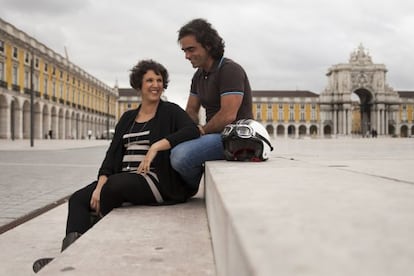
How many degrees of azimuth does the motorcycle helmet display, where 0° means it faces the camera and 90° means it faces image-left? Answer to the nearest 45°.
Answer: approximately 45°

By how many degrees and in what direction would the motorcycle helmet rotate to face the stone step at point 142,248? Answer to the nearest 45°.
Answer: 0° — it already faces it

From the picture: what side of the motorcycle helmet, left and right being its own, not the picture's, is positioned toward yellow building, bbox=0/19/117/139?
right

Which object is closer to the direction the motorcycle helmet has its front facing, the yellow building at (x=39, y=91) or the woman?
the woman

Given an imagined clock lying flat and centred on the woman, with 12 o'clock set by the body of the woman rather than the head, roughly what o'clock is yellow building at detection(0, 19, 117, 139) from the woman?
The yellow building is roughly at 4 o'clock from the woman.

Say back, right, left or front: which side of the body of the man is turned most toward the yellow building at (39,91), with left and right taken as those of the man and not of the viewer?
right

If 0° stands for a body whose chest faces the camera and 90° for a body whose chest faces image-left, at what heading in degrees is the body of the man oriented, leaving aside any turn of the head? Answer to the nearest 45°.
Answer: approximately 45°
